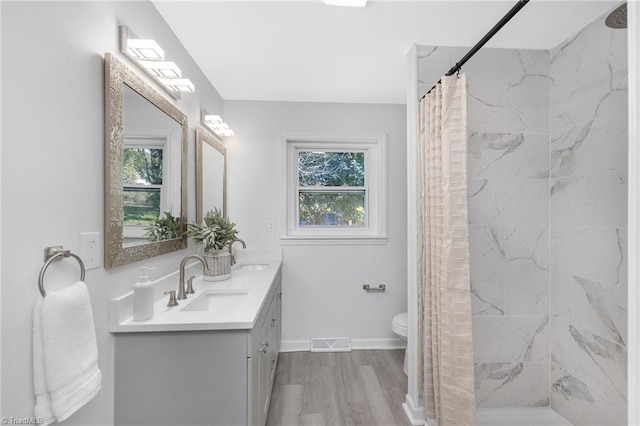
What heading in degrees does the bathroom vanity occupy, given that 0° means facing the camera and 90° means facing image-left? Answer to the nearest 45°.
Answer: approximately 270°

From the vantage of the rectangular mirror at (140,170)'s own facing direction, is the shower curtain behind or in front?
in front

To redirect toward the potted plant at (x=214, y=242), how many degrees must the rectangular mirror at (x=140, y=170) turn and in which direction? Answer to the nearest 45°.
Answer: approximately 90° to its left

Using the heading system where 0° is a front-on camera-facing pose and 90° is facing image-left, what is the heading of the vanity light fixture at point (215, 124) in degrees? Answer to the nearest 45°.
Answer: approximately 270°

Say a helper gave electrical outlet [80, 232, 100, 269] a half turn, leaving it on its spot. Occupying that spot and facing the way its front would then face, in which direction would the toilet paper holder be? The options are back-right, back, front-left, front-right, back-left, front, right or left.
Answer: back-right

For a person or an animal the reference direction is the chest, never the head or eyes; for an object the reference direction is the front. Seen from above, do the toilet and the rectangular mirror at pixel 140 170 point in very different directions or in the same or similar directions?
very different directions
